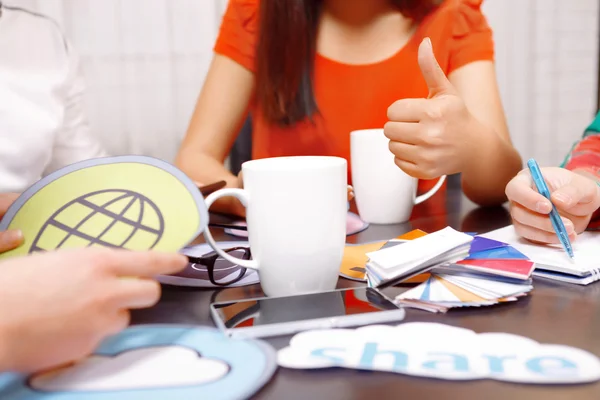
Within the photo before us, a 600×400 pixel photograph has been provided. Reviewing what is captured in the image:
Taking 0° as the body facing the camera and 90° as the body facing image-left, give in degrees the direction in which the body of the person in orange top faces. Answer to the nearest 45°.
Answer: approximately 0°

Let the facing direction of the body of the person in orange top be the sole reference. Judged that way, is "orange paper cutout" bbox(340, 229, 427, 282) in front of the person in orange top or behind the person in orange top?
in front

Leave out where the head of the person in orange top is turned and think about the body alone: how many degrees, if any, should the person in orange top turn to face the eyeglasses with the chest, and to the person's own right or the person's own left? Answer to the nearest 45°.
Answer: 0° — they already face it

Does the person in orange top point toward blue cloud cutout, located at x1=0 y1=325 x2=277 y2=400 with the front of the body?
yes

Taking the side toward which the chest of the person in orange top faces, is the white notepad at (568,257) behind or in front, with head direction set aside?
in front

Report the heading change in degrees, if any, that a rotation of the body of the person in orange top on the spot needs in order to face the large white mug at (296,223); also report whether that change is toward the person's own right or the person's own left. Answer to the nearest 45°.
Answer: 0° — they already face it

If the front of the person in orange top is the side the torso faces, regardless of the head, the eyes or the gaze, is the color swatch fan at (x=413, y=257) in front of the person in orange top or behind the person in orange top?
in front

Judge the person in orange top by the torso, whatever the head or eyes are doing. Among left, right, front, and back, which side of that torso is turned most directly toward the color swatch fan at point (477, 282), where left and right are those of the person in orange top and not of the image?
front

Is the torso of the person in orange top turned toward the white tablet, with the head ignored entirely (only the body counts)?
yes
